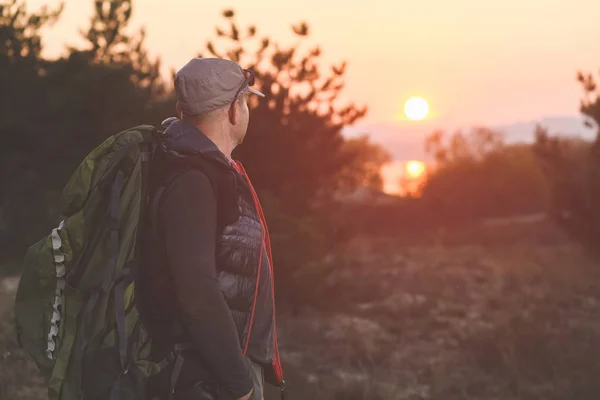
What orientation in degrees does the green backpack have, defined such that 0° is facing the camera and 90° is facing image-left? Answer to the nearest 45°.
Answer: approximately 90°

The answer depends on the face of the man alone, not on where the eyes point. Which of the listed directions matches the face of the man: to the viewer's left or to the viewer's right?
to the viewer's right

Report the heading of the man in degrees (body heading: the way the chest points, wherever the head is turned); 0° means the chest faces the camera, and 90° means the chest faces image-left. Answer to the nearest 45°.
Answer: approximately 270°
